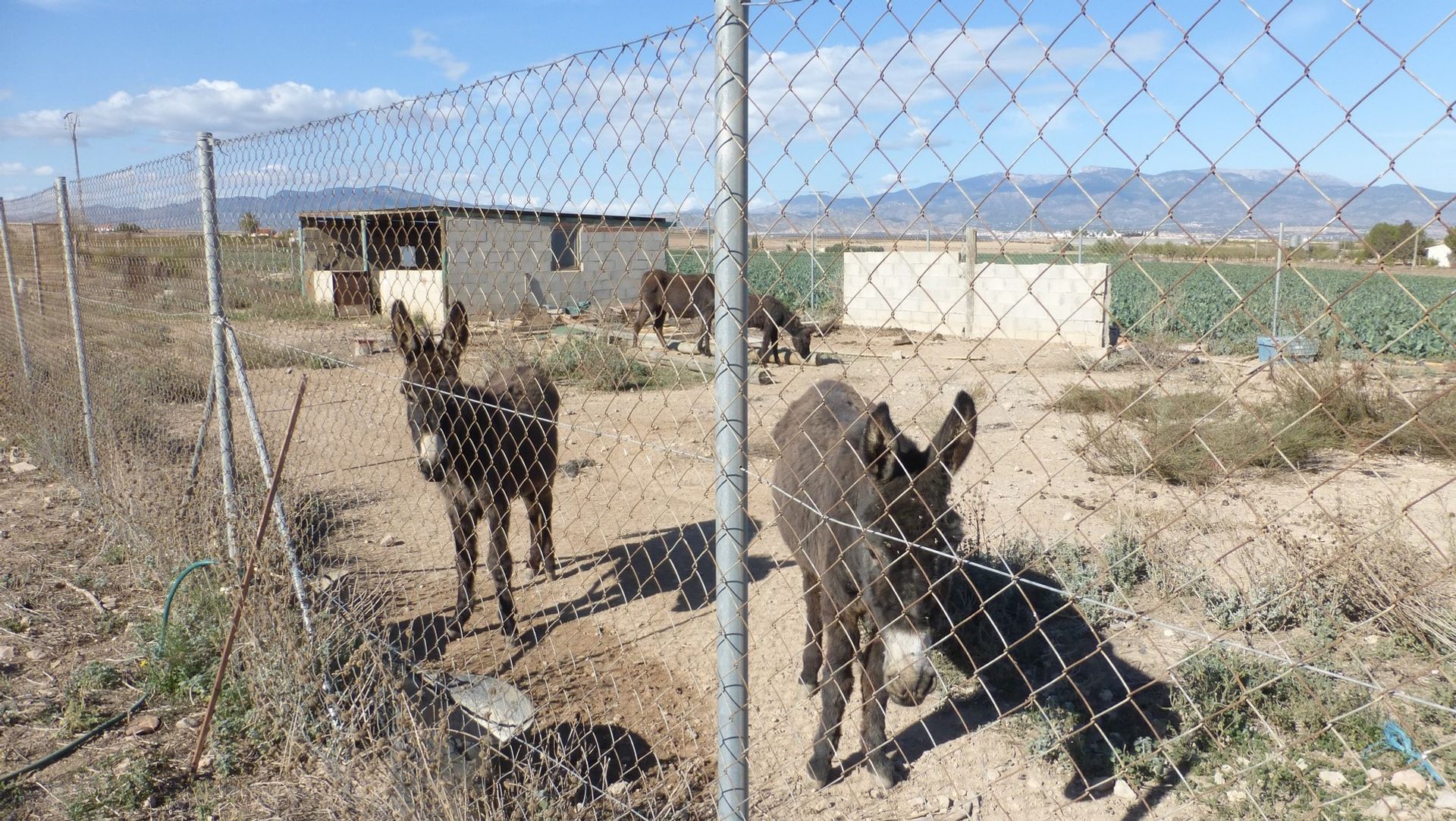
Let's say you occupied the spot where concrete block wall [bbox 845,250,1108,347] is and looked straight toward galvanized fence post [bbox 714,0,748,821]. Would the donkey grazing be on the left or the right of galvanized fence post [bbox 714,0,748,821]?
right

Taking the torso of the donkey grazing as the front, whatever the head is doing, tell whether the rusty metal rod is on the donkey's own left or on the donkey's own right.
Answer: on the donkey's own right

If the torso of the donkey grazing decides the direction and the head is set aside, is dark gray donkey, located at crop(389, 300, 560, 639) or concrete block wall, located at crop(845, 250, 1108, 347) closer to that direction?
the concrete block wall

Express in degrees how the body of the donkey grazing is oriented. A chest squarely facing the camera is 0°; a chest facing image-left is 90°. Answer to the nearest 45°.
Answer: approximately 270°

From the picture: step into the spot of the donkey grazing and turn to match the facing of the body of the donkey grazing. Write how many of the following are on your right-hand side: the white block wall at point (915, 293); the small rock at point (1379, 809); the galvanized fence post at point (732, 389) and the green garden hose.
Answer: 3

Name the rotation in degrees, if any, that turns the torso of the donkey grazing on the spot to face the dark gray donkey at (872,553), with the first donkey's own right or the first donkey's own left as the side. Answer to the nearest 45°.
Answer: approximately 90° to the first donkey's own right

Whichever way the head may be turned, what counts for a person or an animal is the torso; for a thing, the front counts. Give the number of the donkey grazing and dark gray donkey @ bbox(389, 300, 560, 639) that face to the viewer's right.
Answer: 1

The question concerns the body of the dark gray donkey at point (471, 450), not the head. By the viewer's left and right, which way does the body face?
facing the viewer and to the left of the viewer

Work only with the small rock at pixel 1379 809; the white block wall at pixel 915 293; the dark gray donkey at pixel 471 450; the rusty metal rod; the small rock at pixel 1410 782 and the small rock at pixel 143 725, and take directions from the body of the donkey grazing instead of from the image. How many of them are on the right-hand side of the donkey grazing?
5

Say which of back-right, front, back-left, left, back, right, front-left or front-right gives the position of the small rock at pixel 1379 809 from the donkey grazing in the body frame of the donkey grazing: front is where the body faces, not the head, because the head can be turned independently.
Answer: right

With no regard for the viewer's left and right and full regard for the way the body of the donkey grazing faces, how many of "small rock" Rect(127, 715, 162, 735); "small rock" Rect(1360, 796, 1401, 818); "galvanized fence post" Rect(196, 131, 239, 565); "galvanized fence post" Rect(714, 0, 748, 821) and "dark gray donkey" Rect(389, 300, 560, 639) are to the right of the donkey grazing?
5

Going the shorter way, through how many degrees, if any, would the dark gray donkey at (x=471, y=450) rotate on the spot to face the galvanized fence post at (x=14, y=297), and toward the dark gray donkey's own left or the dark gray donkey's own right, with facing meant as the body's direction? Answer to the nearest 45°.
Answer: approximately 90° to the dark gray donkey's own right

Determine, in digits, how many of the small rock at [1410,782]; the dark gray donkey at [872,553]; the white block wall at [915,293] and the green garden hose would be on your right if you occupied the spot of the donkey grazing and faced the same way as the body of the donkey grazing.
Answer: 3

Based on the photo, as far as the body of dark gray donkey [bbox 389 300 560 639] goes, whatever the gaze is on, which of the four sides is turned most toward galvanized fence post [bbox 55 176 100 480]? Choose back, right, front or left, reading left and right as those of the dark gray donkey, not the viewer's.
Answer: right

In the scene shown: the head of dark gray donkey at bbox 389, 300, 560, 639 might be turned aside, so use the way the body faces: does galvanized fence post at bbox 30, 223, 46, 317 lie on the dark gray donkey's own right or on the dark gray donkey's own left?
on the dark gray donkey's own right

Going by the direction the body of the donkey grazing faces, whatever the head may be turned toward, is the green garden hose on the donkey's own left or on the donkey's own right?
on the donkey's own right

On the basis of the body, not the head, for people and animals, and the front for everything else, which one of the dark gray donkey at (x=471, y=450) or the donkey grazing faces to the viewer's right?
the donkey grazing
